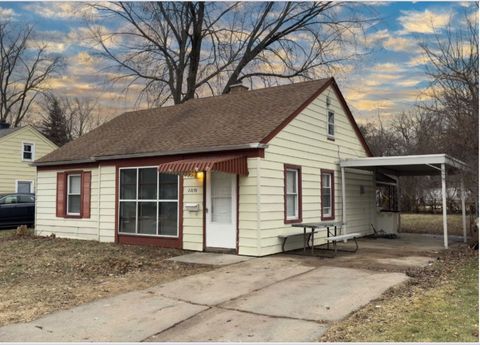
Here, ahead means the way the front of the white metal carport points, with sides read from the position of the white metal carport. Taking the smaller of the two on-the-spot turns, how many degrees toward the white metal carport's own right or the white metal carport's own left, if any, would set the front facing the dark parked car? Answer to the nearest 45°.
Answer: approximately 45° to the white metal carport's own right

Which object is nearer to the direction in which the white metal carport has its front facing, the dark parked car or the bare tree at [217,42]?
the dark parked car

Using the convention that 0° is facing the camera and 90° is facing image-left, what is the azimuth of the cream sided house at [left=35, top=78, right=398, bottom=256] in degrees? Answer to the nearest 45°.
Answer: approximately 45°
